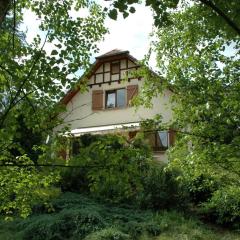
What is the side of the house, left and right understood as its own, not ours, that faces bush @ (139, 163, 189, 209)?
front

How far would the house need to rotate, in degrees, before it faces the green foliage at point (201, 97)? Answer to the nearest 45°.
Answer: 0° — it already faces it

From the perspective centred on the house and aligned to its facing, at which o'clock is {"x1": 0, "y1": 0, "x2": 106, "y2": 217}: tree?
The tree is roughly at 12 o'clock from the house.

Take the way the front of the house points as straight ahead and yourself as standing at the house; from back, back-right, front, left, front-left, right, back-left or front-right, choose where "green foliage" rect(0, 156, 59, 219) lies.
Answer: front

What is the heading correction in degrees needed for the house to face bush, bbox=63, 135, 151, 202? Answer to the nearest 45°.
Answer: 0° — it already faces it

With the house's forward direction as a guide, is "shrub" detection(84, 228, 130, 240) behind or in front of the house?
in front

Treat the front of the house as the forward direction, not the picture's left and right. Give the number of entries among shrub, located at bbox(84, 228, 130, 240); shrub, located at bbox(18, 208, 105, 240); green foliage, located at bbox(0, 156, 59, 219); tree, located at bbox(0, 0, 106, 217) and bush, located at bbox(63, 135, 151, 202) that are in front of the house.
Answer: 5

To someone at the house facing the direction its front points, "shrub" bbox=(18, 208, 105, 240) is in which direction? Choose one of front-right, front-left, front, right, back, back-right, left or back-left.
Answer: front

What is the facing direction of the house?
toward the camera

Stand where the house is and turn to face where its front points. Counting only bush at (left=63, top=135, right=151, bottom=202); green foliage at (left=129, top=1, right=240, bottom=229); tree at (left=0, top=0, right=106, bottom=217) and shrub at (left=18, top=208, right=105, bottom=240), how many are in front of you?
4
